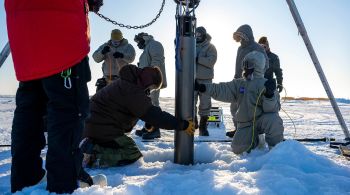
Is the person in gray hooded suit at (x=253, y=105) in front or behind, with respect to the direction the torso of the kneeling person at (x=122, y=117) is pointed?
in front

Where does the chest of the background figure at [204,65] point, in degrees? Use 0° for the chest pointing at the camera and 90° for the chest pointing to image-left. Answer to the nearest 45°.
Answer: approximately 45°

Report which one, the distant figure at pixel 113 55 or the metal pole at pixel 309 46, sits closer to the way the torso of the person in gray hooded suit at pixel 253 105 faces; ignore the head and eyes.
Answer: the distant figure

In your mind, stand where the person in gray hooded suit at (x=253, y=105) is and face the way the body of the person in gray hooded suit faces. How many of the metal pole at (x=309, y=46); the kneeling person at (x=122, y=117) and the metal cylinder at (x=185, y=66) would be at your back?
1

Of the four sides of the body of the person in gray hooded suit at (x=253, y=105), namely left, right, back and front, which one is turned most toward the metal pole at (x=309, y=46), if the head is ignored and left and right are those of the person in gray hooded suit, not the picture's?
back

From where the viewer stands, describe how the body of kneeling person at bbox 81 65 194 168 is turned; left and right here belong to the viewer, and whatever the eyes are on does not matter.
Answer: facing to the right of the viewer

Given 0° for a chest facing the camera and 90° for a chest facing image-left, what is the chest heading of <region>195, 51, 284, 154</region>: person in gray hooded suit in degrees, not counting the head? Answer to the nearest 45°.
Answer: approximately 45°

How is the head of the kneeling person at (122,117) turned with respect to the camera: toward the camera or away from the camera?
away from the camera

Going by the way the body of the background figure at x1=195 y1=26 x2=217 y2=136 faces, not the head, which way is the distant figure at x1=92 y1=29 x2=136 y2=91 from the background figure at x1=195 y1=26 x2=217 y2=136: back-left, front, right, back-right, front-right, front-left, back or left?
front-right

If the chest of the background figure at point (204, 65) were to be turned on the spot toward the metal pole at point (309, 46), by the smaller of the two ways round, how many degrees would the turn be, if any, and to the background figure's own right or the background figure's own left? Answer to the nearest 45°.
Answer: approximately 90° to the background figure's own left

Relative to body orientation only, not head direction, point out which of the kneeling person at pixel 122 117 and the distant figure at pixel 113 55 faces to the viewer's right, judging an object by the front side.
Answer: the kneeling person

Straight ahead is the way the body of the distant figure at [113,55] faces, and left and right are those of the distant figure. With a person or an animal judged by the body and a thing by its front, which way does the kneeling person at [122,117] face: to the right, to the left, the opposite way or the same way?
to the left

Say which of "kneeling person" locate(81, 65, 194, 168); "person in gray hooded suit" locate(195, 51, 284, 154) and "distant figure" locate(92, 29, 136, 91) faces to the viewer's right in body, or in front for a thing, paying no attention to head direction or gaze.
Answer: the kneeling person

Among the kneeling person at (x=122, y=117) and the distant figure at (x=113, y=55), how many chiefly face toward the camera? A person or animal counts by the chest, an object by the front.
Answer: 1

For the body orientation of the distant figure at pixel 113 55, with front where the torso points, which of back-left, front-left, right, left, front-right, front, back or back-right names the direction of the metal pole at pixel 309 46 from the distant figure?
front-left

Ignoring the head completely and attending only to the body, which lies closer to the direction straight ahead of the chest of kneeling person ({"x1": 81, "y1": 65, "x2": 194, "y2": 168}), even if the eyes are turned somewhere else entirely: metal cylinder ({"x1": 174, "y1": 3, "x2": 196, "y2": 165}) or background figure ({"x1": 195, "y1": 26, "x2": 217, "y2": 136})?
the metal cylinder
